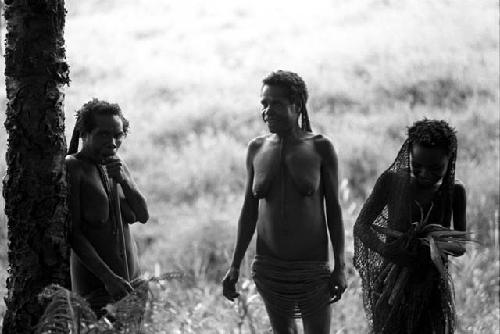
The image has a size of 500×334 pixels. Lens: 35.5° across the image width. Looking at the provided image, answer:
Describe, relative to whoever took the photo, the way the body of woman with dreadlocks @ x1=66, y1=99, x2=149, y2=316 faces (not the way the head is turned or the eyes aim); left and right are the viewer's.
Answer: facing the viewer and to the right of the viewer

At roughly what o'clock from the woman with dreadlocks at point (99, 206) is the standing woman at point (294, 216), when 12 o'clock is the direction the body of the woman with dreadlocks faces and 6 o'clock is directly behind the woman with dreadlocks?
The standing woman is roughly at 10 o'clock from the woman with dreadlocks.

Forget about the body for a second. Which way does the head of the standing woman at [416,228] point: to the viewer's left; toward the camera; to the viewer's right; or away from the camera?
toward the camera

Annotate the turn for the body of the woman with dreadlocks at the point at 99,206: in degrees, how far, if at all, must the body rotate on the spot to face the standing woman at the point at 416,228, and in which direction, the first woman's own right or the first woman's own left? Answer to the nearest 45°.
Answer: approximately 45° to the first woman's own left

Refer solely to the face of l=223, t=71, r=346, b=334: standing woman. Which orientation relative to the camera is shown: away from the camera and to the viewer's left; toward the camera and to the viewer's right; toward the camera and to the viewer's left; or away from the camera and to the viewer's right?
toward the camera and to the viewer's left
